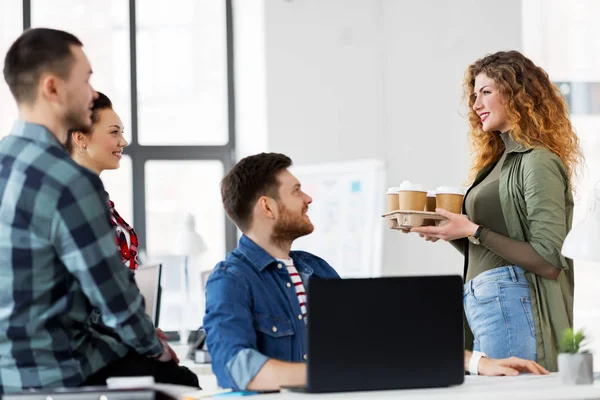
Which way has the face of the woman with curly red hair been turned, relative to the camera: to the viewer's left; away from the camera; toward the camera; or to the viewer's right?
to the viewer's left

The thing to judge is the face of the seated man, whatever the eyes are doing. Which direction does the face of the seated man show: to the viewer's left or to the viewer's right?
to the viewer's right

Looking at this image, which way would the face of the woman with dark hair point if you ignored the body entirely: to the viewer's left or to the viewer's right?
to the viewer's right

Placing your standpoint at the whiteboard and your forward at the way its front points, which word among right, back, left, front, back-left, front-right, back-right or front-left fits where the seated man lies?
front

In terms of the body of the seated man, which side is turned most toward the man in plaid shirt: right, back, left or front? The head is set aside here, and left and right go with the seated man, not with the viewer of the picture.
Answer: right

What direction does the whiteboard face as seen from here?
toward the camera

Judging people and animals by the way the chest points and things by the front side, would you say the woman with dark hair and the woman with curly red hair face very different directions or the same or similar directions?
very different directions

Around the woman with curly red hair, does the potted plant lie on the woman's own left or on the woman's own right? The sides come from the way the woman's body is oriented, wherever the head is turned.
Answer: on the woman's own left

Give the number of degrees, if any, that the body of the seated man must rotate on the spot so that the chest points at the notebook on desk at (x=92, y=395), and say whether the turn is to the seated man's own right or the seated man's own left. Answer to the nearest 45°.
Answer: approximately 45° to the seated man's own right

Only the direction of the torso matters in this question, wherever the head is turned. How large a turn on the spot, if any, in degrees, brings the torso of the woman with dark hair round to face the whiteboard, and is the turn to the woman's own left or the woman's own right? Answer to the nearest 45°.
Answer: approximately 45° to the woman's own left

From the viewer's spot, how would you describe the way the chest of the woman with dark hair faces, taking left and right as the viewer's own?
facing to the right of the viewer

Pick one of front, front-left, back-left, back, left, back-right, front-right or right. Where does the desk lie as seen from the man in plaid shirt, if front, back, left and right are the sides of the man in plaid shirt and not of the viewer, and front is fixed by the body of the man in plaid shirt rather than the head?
front-right

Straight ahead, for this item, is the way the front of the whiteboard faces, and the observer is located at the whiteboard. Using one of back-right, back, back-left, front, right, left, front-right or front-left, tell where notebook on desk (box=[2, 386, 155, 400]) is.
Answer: front

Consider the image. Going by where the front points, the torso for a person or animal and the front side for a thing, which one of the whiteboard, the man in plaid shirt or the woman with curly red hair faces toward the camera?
the whiteboard

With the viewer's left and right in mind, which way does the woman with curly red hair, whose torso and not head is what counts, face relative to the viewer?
facing to the left of the viewer

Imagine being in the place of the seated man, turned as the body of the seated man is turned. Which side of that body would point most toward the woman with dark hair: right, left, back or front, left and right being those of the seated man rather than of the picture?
back

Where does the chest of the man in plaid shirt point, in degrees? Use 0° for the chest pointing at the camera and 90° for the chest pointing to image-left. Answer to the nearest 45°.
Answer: approximately 225°

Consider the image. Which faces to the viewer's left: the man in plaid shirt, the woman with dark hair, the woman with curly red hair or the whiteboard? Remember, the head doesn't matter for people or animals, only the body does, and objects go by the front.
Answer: the woman with curly red hair
